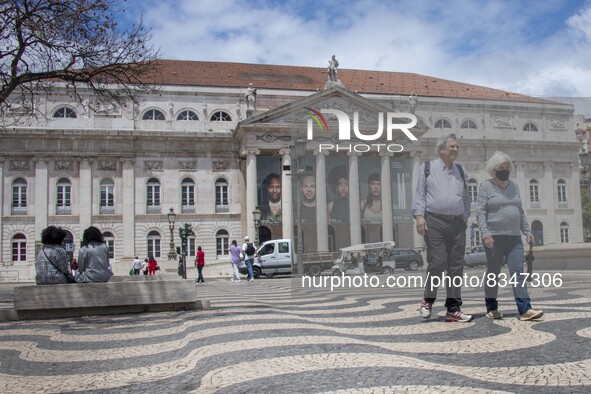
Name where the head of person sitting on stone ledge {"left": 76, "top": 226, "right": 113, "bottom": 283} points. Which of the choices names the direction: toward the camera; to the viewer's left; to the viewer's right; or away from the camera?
away from the camera

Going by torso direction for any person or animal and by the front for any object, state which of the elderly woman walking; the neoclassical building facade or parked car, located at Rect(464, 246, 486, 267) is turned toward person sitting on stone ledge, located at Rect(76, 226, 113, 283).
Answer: the neoclassical building facade

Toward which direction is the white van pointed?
to the viewer's left

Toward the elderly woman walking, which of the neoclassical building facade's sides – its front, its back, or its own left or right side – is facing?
front

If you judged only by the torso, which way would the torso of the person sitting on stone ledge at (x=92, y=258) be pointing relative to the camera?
away from the camera

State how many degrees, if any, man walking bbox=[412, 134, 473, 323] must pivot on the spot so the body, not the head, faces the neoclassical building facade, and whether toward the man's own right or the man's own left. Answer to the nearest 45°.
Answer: approximately 180°

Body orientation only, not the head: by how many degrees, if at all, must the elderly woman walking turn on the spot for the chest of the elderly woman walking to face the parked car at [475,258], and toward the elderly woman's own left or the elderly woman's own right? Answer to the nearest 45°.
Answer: approximately 135° to the elderly woman's own left

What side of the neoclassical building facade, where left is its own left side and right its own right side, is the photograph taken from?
front

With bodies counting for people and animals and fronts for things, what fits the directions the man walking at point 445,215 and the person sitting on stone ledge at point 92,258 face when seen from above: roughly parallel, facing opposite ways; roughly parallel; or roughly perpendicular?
roughly parallel, facing opposite ways

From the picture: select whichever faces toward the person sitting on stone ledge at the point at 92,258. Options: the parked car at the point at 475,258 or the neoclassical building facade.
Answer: the neoclassical building facade

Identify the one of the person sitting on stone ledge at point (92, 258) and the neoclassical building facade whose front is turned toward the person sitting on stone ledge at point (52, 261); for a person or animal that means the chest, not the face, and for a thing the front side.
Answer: the neoclassical building facade

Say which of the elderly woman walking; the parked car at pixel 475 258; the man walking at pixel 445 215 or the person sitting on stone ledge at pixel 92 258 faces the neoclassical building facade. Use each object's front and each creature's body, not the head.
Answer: the person sitting on stone ledge

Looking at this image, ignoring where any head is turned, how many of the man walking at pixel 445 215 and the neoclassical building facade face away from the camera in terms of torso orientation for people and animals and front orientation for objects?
0

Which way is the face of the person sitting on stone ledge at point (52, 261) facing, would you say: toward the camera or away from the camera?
away from the camera
